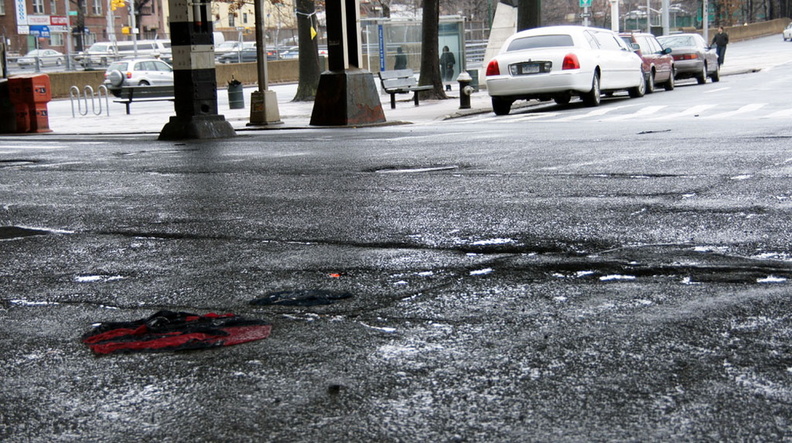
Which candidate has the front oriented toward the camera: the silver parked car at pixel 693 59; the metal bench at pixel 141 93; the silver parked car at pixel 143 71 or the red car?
the metal bench

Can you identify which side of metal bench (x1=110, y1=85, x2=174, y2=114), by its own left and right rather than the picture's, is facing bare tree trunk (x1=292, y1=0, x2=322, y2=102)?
left

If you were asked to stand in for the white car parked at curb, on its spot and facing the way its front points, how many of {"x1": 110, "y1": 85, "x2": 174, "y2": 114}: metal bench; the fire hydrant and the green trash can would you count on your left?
3

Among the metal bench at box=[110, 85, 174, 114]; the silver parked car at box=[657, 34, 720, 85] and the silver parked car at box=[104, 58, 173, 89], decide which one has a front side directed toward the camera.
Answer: the metal bench

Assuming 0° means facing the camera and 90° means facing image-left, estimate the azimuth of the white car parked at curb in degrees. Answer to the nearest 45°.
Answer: approximately 225°

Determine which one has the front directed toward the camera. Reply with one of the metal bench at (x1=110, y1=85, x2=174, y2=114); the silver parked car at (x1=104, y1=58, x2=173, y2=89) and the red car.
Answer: the metal bench

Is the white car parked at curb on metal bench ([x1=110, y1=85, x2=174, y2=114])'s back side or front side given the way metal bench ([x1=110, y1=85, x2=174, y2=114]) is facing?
on the front side

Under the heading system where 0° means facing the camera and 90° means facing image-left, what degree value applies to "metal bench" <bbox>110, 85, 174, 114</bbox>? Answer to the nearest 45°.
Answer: approximately 0°
